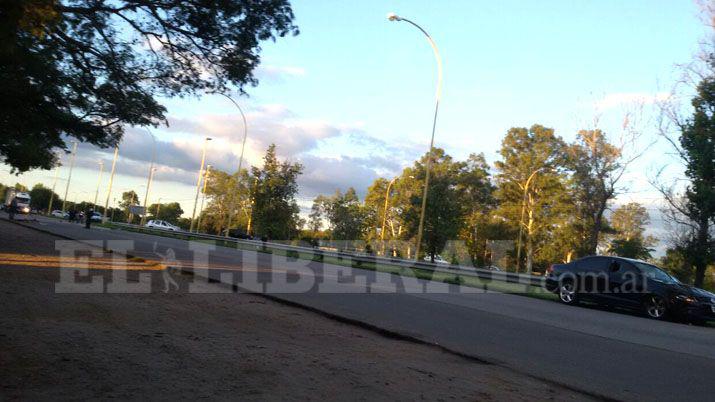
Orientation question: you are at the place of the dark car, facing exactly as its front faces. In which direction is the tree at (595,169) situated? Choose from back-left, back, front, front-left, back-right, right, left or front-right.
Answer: back-left

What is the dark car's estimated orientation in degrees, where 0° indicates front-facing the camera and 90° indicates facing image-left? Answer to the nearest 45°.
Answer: approximately 315°

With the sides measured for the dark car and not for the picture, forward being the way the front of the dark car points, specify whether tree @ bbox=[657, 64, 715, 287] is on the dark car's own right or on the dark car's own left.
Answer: on the dark car's own left

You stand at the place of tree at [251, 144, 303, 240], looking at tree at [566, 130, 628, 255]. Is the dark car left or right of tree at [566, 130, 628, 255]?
right
